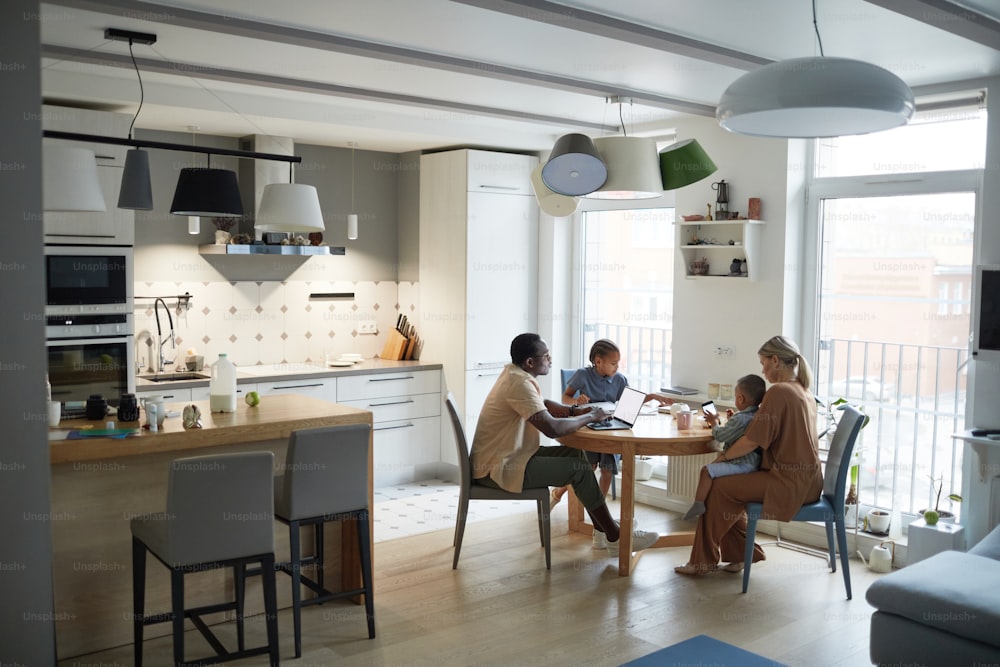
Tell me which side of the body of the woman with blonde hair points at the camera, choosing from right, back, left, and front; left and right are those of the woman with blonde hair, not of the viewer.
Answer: left

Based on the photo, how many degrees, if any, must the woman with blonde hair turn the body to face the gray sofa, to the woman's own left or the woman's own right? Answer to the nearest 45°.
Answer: approximately 135° to the woman's own left

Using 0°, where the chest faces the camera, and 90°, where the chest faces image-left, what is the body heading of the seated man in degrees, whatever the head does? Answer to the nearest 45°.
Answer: approximately 270°

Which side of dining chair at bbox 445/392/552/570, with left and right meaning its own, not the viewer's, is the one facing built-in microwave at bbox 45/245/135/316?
back

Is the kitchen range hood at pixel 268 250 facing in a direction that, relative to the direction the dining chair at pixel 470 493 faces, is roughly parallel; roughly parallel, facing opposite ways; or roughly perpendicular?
roughly perpendicular

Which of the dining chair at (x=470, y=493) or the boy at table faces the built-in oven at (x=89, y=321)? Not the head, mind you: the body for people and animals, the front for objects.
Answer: the boy at table

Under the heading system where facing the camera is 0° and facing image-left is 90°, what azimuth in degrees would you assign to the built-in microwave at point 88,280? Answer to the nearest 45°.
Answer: approximately 0°

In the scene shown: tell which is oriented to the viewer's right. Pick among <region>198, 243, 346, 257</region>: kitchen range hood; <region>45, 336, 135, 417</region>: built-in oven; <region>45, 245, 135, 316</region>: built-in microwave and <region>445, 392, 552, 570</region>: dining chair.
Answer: the dining chair

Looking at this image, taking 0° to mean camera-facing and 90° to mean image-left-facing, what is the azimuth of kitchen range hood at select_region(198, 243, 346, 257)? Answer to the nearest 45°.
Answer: approximately 0°

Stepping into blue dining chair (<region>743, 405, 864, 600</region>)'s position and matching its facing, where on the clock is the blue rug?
The blue rug is roughly at 10 o'clock from the blue dining chair.

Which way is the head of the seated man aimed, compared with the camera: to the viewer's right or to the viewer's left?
to the viewer's right
